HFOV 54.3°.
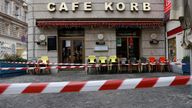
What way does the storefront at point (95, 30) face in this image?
toward the camera

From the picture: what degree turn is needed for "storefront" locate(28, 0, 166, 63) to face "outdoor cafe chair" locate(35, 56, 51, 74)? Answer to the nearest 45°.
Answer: approximately 90° to its right

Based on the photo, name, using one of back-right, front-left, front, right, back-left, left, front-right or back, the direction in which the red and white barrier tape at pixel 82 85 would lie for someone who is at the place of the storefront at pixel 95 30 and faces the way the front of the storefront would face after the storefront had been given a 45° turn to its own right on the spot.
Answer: front-left
